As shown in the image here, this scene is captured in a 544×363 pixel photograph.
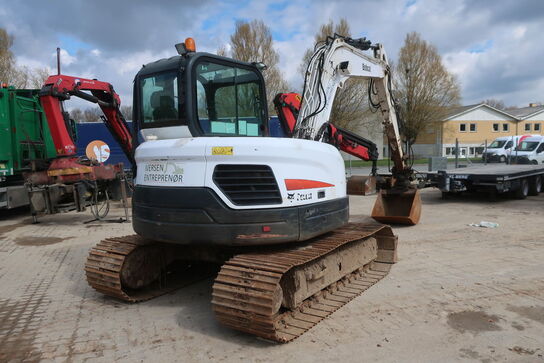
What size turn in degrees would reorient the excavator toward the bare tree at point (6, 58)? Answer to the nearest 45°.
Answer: approximately 90° to its left

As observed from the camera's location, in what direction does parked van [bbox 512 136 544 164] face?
facing the viewer and to the left of the viewer

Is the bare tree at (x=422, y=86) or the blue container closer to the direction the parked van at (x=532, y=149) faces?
the blue container

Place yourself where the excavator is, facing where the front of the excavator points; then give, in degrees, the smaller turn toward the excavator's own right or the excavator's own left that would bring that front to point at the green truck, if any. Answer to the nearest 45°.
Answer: approximately 90° to the excavator's own left

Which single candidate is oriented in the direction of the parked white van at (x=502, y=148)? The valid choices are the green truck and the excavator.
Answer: the excavator

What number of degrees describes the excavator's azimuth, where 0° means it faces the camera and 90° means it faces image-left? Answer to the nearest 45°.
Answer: approximately 225°

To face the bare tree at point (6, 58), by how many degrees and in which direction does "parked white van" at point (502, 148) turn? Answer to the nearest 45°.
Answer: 0° — it already faces it

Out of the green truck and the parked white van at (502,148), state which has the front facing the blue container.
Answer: the parked white van

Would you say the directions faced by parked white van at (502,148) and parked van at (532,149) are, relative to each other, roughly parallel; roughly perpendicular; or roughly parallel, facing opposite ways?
roughly parallel

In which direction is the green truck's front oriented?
to the viewer's left

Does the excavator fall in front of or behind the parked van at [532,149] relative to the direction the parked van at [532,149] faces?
in front

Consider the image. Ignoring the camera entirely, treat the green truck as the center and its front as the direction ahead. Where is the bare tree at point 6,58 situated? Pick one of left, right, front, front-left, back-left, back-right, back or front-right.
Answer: right

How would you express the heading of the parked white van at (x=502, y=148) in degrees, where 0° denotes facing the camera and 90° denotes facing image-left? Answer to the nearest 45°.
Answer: approximately 45°

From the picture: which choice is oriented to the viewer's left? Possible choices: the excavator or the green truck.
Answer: the green truck

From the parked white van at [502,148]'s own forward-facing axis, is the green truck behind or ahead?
ahead

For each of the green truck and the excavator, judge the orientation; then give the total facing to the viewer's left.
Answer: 1

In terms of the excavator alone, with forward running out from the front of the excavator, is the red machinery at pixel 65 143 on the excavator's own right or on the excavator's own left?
on the excavator's own left

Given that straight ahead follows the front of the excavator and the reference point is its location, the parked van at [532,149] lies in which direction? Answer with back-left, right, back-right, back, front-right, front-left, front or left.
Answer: front
